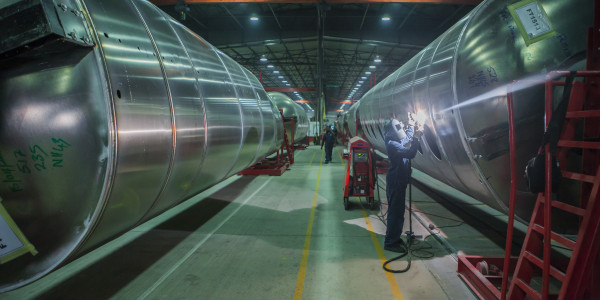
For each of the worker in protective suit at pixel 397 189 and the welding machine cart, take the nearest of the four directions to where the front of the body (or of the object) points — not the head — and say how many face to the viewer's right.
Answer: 1

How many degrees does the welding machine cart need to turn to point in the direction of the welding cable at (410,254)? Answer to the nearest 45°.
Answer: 0° — it already faces it

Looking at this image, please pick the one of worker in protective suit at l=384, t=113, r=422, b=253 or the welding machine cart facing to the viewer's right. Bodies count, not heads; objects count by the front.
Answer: the worker in protective suit

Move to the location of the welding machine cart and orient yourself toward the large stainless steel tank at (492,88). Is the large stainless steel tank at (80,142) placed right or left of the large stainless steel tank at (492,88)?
right

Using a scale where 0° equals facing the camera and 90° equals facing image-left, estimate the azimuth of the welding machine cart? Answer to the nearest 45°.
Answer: approximately 0°

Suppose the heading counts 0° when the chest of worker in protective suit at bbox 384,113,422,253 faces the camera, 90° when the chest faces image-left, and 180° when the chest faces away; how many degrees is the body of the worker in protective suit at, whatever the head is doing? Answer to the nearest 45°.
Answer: approximately 270°

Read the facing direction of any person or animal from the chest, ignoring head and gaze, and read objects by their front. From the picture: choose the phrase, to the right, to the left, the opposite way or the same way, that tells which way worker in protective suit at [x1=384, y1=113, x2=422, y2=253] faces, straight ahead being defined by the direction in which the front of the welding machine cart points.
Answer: to the left
